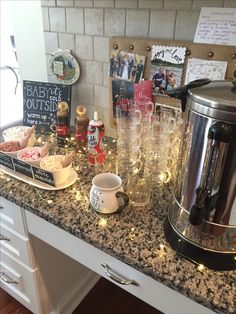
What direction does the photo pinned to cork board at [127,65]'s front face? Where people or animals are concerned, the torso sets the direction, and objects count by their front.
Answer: toward the camera

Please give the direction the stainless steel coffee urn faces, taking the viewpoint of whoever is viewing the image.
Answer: facing the viewer and to the left of the viewer

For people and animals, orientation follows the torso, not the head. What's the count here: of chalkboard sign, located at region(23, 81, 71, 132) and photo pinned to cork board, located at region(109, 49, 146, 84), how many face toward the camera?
2

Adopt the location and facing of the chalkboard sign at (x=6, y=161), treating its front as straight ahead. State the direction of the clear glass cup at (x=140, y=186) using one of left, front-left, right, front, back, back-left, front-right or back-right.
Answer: left

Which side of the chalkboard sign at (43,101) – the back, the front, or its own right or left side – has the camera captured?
front

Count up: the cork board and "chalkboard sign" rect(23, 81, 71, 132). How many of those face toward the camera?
2

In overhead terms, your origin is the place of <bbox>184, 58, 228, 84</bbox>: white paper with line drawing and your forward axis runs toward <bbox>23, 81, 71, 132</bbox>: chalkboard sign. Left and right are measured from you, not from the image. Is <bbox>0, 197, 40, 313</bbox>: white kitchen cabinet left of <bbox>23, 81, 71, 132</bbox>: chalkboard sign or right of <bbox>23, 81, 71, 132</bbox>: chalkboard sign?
left
